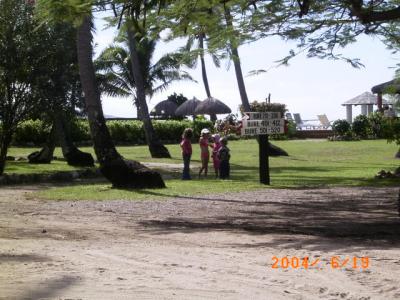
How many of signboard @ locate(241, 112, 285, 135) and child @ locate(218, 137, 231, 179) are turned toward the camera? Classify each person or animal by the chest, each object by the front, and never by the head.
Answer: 1

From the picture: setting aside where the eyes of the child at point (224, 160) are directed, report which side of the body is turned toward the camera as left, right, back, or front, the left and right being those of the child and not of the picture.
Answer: back

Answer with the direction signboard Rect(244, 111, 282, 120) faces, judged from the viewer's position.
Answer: facing the viewer

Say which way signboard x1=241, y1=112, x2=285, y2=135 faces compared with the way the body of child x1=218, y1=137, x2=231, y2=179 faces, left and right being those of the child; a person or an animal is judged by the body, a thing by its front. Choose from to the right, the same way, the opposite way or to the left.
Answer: the opposite way

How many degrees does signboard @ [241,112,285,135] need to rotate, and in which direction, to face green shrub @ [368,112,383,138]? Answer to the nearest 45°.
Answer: approximately 180°

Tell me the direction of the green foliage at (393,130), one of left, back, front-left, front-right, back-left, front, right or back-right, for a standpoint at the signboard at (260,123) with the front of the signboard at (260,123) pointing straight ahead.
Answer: back-left
